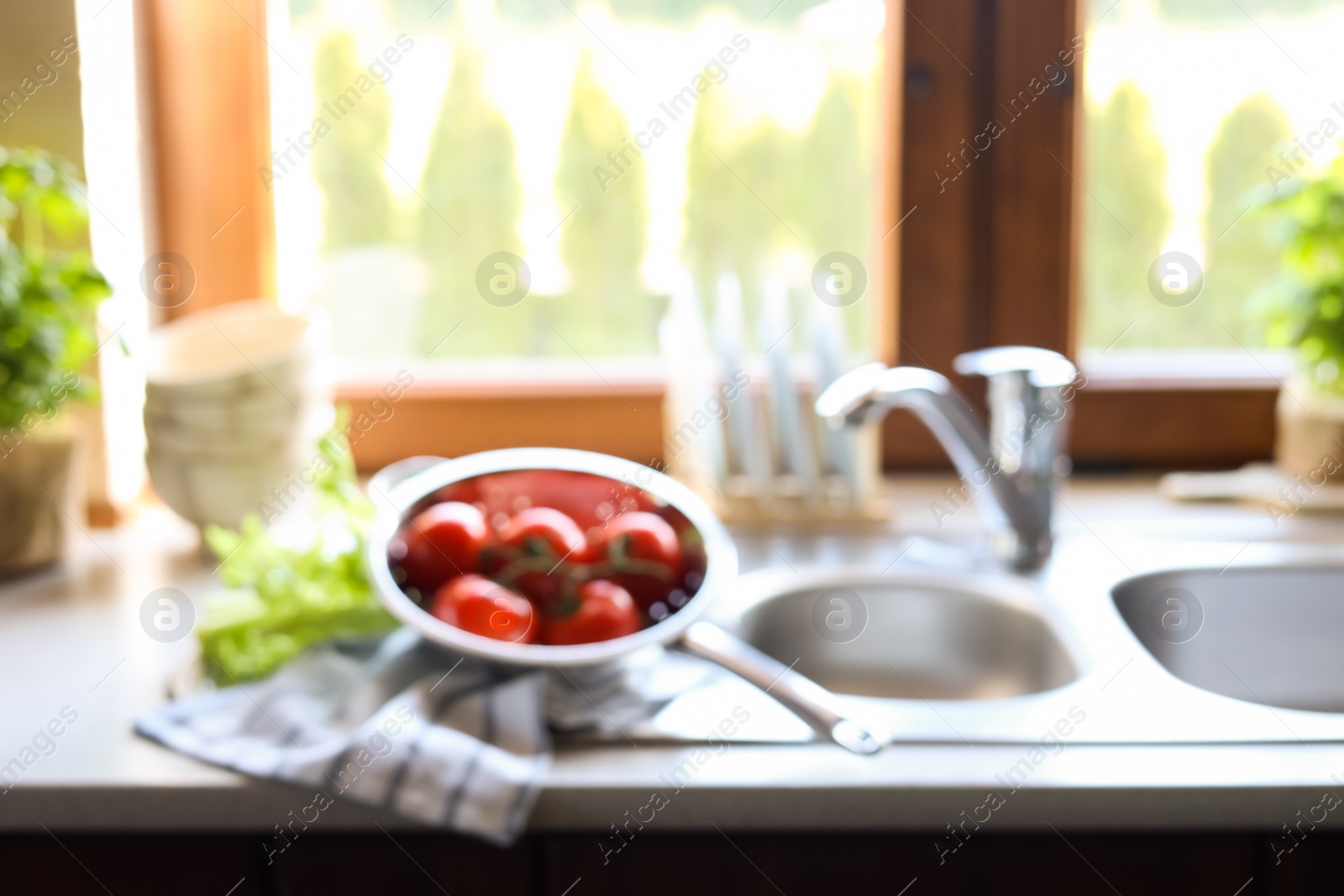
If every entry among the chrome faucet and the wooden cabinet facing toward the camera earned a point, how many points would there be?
1

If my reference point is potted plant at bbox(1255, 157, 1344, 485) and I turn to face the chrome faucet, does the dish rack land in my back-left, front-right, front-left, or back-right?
front-right

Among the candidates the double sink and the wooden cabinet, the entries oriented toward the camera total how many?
2

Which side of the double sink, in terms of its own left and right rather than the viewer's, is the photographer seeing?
front

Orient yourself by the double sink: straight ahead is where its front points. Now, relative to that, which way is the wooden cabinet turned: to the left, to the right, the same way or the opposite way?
the same way

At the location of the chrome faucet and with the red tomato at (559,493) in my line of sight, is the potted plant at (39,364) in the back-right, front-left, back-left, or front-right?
front-right

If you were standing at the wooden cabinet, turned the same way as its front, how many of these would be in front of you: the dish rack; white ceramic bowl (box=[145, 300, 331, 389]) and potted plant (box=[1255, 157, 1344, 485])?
0

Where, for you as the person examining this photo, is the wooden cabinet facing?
facing the viewer

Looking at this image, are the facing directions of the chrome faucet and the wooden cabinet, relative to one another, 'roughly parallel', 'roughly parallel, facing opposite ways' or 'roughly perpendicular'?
roughly perpendicular
